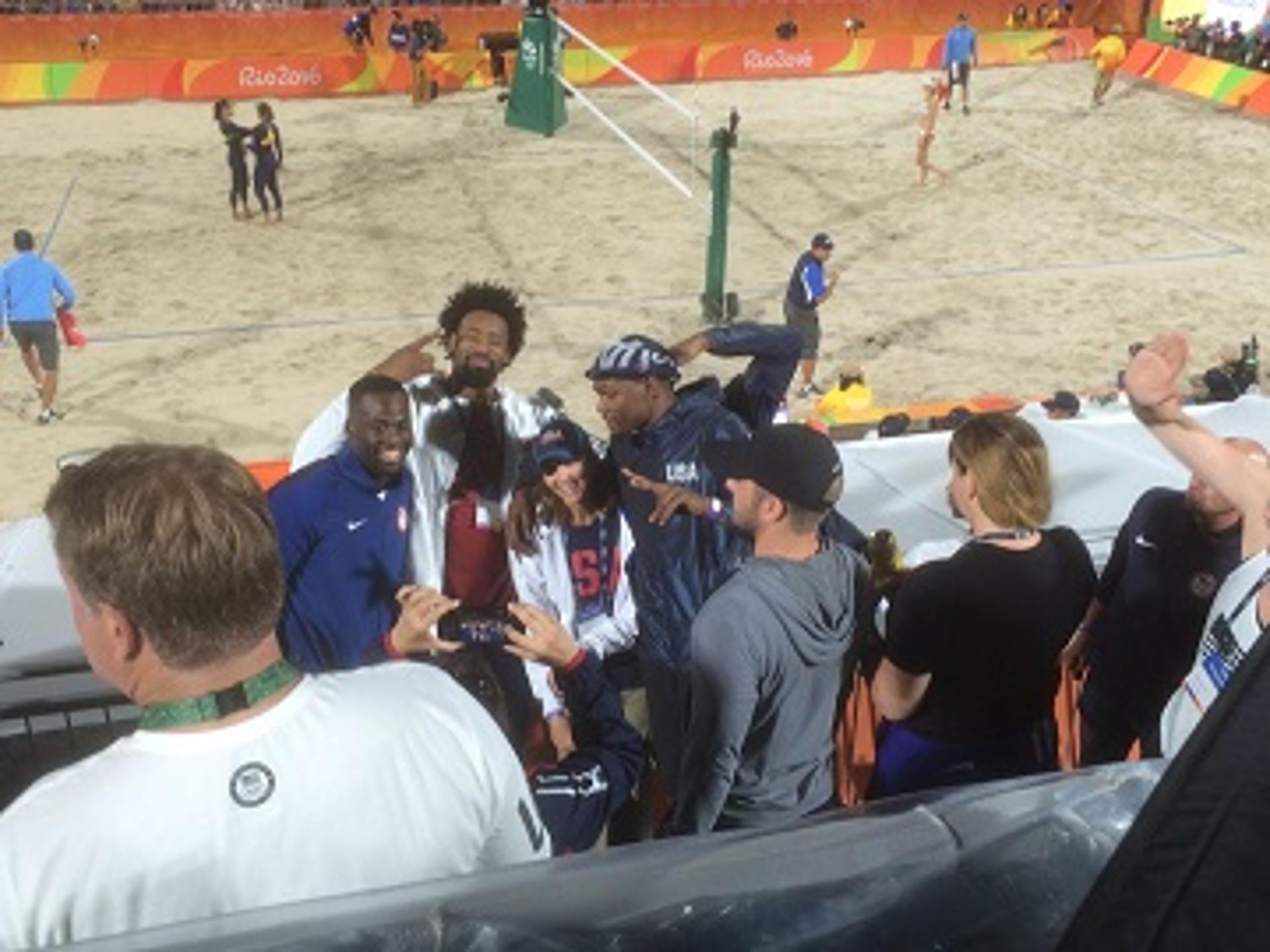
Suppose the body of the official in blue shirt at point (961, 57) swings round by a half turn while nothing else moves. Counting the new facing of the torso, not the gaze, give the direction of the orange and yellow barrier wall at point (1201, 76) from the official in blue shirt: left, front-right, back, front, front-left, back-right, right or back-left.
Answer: front-right

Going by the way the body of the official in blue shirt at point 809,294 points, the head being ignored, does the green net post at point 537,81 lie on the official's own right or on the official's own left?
on the official's own left

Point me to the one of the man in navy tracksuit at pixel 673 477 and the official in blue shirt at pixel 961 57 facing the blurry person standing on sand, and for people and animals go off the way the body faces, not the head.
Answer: the official in blue shirt

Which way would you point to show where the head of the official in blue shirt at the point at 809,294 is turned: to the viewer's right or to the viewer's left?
to the viewer's right

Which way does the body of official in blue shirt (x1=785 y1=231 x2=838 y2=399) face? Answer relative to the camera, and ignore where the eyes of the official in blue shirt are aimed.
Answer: to the viewer's right

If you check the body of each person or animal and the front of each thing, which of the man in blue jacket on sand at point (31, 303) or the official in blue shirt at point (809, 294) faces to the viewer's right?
the official in blue shirt

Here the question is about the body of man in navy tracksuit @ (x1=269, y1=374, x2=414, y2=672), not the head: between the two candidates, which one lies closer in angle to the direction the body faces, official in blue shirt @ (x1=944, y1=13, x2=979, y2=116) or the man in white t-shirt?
the man in white t-shirt

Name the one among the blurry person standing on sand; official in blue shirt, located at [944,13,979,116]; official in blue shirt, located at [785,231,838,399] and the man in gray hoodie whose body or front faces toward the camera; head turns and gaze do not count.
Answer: official in blue shirt, located at [944,13,979,116]

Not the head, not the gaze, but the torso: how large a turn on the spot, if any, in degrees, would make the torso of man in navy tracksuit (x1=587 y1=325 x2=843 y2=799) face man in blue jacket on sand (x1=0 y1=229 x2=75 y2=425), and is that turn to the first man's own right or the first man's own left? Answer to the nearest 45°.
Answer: approximately 90° to the first man's own right

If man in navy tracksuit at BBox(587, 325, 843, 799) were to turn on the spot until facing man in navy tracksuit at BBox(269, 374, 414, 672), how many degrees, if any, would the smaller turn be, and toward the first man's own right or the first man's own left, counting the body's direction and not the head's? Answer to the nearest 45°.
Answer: approximately 45° to the first man's own right
